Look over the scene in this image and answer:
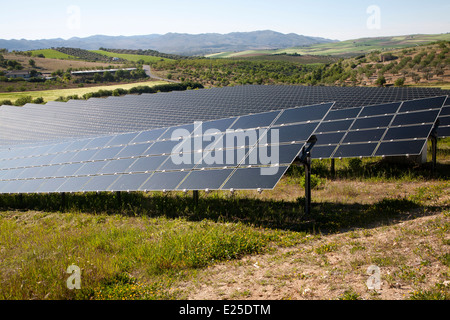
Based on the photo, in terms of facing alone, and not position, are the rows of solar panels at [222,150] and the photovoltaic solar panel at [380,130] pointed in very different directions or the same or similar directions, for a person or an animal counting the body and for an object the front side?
same or similar directions

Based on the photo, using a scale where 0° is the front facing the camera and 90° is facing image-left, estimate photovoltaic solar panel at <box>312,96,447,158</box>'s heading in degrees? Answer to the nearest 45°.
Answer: approximately 45°
